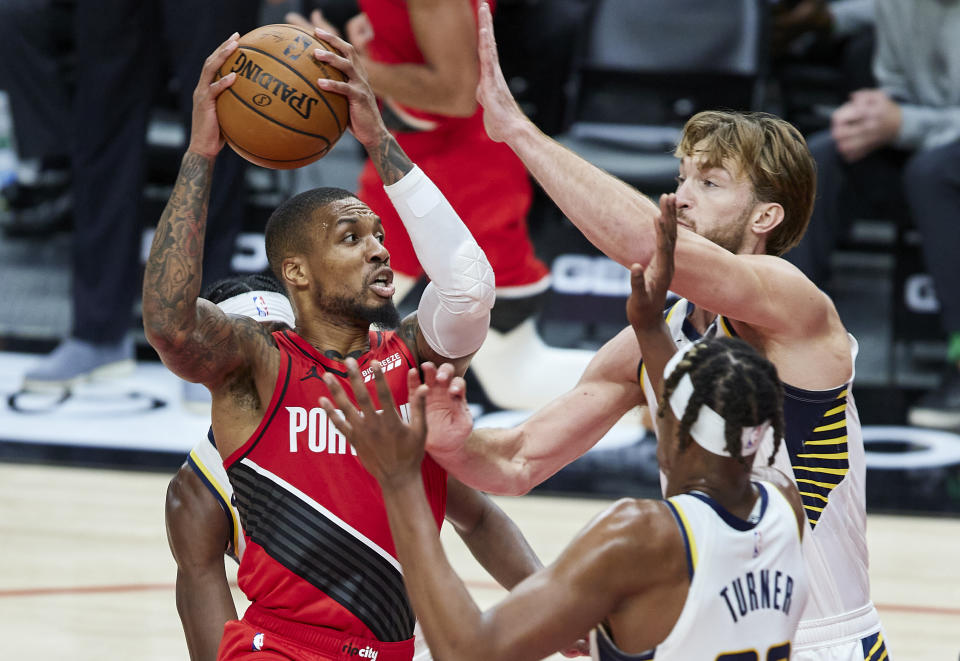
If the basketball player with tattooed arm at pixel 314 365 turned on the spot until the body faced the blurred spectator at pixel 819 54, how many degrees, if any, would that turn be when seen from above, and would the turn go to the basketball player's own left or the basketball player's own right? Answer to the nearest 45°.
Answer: approximately 90° to the basketball player's own left

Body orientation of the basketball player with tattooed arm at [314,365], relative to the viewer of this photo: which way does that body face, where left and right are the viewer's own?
facing the viewer and to the right of the viewer

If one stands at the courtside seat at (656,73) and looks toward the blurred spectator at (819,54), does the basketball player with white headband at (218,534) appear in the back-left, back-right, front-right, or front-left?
back-right

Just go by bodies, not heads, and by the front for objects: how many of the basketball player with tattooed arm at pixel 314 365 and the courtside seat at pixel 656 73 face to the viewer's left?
0

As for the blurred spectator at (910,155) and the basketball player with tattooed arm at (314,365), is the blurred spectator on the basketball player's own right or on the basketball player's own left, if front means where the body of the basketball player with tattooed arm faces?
on the basketball player's own left

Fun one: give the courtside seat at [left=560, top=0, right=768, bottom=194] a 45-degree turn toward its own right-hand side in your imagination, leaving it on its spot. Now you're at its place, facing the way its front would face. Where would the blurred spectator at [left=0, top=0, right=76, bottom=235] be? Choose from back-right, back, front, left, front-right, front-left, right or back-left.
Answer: front-right

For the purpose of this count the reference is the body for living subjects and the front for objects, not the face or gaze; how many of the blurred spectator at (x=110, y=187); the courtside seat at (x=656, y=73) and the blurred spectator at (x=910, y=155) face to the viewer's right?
0

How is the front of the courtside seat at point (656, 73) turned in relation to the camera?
facing the viewer

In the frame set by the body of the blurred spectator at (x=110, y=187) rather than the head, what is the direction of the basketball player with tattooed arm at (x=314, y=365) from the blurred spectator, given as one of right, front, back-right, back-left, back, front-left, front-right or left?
front-left

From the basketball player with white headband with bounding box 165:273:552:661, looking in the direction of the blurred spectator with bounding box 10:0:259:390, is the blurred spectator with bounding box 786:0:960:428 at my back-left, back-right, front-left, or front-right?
front-right

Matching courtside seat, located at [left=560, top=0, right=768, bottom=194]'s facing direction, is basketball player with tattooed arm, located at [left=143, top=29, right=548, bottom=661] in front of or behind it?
in front

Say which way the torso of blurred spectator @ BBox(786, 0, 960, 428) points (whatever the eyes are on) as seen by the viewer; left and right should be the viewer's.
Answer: facing the viewer and to the left of the viewer

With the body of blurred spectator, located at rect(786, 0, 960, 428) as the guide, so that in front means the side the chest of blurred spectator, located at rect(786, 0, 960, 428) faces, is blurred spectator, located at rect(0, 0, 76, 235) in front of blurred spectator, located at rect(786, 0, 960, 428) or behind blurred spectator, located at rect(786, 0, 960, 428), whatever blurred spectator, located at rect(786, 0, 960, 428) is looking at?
in front

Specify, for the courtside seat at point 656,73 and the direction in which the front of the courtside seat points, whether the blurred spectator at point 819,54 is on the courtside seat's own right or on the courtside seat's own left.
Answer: on the courtside seat's own left
